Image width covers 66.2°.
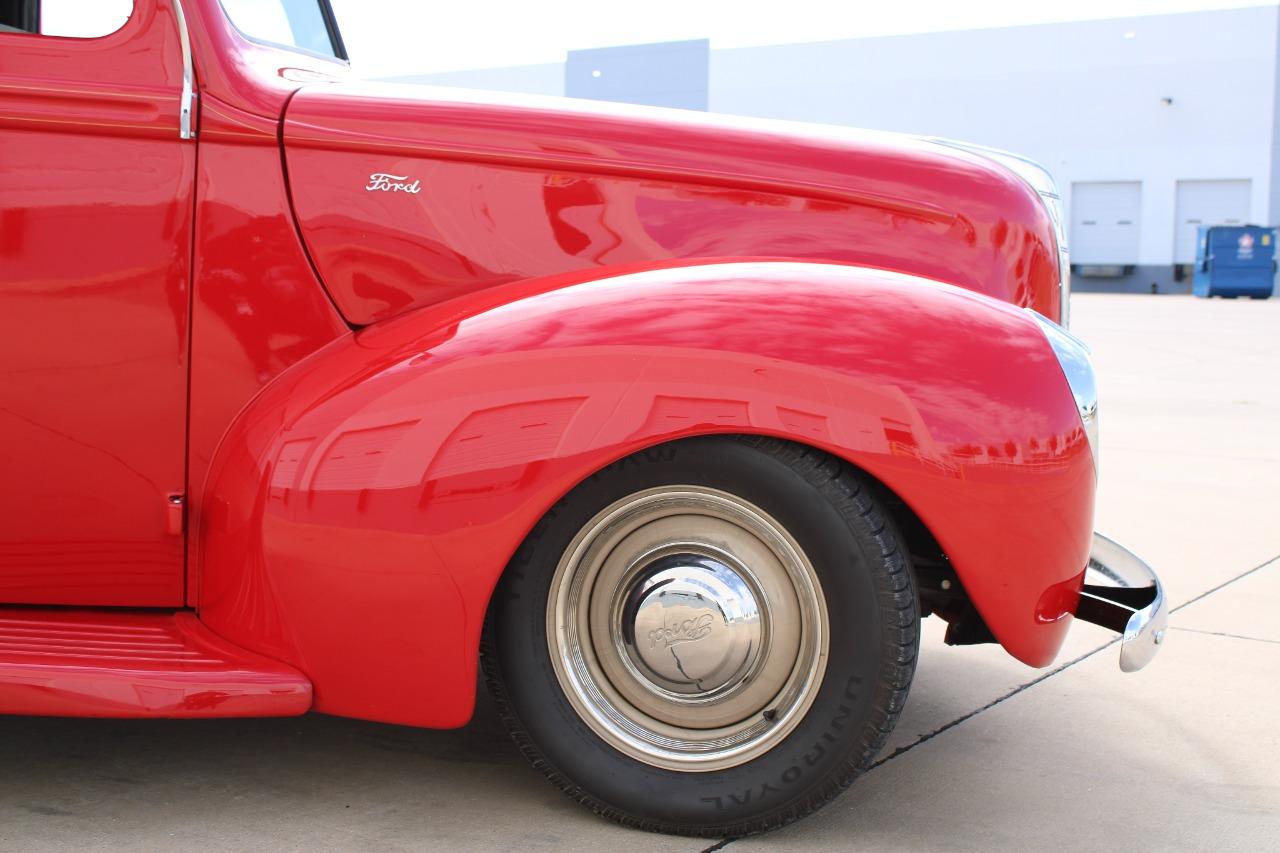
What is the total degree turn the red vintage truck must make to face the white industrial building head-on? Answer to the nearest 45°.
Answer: approximately 45° to its left

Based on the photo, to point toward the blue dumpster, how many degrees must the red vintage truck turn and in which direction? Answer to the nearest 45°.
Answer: approximately 45° to its left

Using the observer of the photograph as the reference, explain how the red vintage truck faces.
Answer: facing to the right of the viewer
